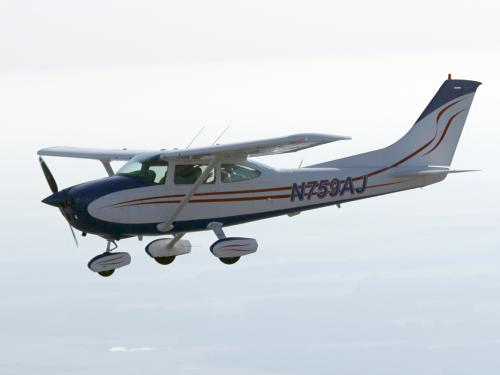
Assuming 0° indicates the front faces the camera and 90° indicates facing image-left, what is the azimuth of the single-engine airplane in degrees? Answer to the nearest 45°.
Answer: approximately 45°
